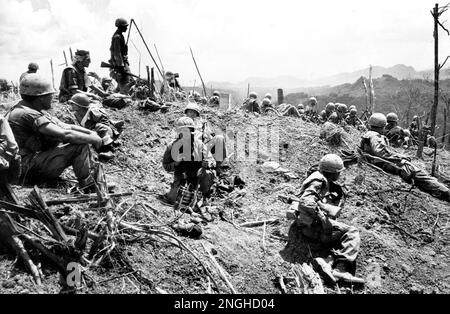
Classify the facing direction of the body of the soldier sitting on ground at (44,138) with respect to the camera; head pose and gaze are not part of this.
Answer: to the viewer's right

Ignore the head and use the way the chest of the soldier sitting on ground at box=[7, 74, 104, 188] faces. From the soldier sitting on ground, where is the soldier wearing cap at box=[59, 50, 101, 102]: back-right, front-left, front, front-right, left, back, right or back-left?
left

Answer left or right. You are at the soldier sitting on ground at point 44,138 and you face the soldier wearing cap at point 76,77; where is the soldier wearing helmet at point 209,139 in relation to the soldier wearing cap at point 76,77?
right

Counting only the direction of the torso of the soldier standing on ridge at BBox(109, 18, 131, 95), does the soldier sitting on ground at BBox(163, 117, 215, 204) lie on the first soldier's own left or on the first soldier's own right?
on the first soldier's own right

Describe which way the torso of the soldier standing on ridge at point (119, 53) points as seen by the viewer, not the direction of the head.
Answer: to the viewer's right

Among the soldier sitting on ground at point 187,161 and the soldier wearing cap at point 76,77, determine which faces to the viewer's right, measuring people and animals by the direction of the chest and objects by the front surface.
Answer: the soldier wearing cap

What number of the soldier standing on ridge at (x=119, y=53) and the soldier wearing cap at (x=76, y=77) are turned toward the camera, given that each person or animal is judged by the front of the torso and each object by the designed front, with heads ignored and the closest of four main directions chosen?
0

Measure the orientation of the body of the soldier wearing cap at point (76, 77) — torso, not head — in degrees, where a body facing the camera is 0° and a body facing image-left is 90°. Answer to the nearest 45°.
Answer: approximately 270°
